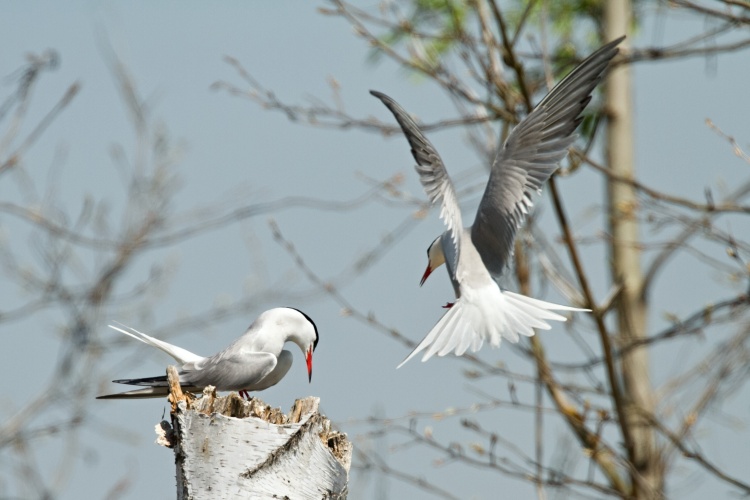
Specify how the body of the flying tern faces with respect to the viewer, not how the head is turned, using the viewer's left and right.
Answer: facing away from the viewer and to the left of the viewer

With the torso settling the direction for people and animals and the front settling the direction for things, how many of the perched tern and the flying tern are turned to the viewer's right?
1

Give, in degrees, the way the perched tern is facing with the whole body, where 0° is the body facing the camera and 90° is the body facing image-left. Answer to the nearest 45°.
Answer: approximately 270°

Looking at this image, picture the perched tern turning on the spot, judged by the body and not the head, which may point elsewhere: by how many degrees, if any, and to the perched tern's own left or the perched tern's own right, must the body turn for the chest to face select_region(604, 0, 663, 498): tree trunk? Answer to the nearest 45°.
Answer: approximately 45° to the perched tern's own left
